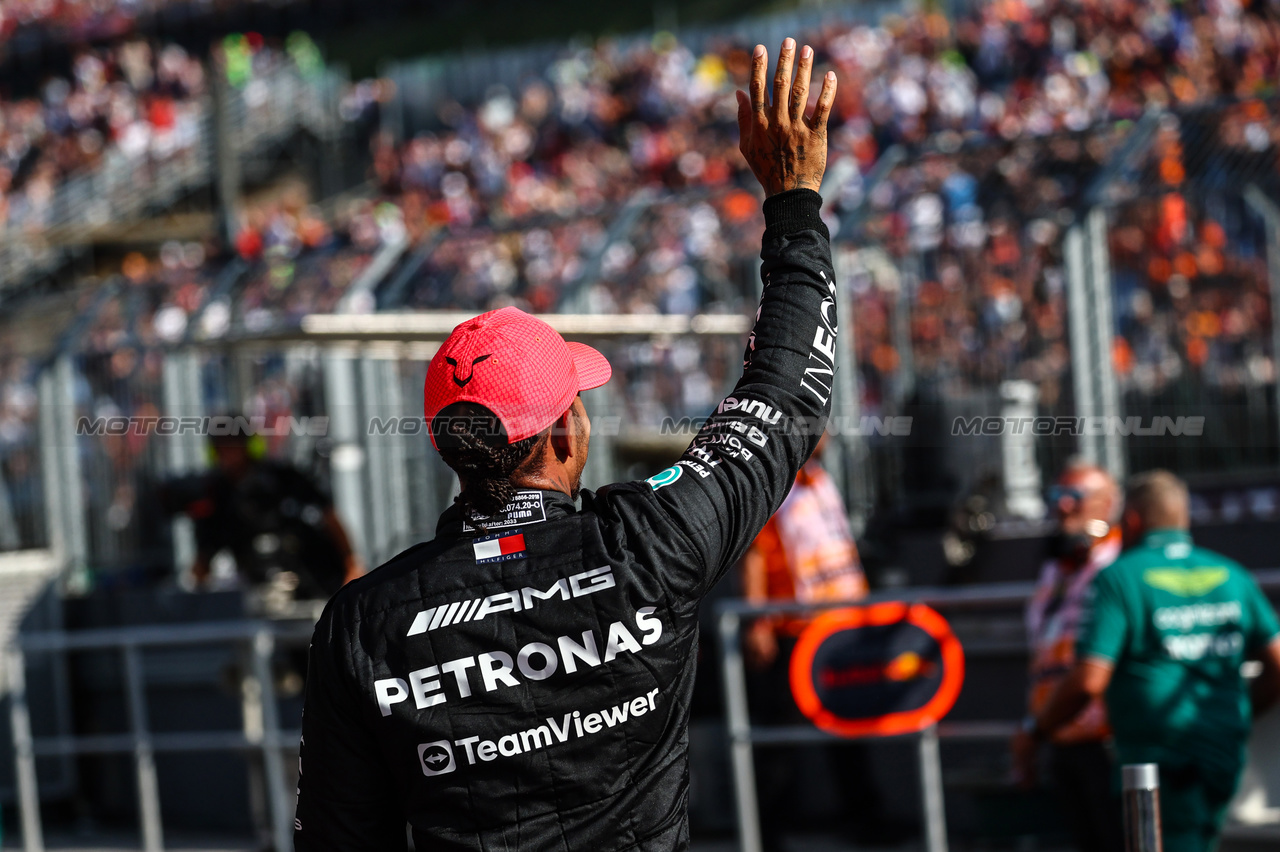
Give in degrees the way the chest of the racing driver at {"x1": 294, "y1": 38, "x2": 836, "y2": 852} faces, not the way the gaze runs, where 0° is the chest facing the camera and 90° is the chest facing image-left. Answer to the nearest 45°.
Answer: approximately 180°

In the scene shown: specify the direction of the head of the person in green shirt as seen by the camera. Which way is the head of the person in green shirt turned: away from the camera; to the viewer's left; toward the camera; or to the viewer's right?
away from the camera

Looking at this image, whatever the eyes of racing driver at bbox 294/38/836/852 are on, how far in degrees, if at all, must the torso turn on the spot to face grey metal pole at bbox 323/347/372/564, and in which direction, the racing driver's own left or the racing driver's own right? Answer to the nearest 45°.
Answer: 0° — they already face it

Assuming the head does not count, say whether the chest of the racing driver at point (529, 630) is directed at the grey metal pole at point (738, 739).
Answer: yes

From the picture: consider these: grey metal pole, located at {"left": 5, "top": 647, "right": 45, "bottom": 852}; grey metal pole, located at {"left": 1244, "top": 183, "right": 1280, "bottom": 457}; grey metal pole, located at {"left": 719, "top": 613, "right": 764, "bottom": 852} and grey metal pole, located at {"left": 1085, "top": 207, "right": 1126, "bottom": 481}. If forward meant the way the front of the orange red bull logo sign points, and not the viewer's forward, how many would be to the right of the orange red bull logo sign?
2

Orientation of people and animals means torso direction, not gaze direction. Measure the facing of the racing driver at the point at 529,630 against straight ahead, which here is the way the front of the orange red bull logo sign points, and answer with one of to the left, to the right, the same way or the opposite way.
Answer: the opposite way

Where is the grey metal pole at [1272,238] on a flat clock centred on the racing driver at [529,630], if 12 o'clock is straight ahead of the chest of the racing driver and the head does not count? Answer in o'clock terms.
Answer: The grey metal pole is roughly at 1 o'clock from the racing driver.

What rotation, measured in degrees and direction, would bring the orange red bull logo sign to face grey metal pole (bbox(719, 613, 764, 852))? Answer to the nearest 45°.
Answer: approximately 90° to its right

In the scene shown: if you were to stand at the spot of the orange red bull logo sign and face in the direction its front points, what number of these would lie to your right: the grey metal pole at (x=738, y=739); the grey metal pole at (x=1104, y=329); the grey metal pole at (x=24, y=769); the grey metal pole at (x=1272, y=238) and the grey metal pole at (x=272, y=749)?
3

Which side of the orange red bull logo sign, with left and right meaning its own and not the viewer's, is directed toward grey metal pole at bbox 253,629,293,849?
right

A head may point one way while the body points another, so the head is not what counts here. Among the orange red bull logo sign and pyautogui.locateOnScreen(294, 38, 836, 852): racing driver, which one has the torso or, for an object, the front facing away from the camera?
the racing driver

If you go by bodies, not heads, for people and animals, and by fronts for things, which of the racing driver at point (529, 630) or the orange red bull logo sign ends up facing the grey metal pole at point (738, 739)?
the racing driver

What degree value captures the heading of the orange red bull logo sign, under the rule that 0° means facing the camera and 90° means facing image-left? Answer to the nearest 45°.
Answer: approximately 0°

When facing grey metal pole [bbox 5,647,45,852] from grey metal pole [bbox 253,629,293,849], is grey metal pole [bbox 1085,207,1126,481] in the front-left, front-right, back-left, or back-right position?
back-right

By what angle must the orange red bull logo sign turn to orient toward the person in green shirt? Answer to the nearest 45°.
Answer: approximately 45° to its left
